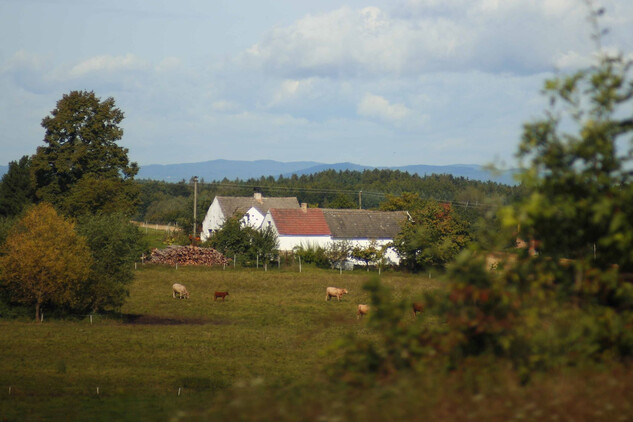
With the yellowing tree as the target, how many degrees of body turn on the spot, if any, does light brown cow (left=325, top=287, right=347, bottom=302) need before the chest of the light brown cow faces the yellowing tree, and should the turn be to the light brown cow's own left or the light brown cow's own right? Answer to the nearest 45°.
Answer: approximately 135° to the light brown cow's own right

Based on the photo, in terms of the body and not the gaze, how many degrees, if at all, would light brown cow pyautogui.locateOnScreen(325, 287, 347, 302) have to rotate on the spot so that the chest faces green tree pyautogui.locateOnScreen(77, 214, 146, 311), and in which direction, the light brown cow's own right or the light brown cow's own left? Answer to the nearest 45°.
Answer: approximately 135° to the light brown cow's own right

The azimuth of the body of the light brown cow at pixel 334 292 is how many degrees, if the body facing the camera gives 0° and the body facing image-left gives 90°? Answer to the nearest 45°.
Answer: approximately 270°

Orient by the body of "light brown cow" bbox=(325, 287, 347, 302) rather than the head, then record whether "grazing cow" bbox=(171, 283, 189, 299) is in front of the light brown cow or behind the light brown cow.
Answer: behind
